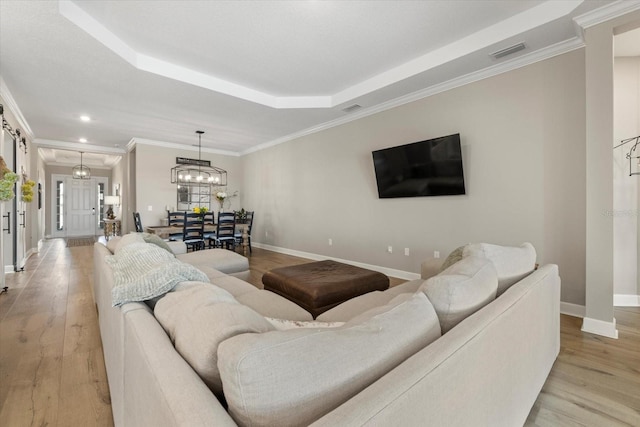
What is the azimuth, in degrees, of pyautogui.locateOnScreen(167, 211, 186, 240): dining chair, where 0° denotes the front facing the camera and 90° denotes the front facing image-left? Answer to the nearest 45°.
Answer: approximately 180°

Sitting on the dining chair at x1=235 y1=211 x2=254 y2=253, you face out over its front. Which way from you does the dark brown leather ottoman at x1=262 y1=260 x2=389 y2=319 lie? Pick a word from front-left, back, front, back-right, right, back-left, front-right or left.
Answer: left

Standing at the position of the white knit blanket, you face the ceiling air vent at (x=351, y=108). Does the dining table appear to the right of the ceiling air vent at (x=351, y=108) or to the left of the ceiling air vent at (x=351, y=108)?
left

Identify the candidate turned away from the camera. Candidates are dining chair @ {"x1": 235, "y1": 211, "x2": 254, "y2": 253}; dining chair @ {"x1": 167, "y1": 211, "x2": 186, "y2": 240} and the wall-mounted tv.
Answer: dining chair @ {"x1": 167, "y1": 211, "x2": 186, "y2": 240}

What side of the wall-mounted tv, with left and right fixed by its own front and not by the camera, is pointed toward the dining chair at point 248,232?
right

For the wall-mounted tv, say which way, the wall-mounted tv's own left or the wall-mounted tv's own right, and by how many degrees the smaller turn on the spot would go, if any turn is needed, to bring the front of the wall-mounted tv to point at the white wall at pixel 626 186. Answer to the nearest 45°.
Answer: approximately 135° to the wall-mounted tv's own left

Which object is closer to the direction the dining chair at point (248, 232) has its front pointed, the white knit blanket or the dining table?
the dining table

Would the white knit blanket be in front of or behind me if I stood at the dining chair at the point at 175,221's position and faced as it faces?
behind

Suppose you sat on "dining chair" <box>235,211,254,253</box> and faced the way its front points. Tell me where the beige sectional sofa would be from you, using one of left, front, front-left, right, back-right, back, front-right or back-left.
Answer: left

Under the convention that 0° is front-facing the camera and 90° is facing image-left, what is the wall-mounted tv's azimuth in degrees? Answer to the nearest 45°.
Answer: approximately 45°

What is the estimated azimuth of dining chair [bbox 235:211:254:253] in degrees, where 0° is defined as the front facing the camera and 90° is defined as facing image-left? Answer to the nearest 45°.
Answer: approximately 90°

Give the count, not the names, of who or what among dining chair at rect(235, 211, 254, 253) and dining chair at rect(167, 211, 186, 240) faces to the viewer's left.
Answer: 1

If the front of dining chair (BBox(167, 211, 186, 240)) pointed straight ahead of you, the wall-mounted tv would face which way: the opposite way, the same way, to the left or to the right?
to the left
